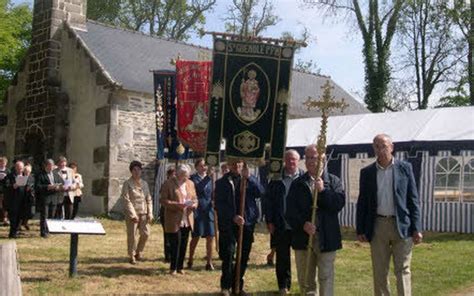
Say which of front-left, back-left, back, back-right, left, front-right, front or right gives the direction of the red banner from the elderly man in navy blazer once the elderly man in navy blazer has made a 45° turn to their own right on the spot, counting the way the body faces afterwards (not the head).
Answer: right

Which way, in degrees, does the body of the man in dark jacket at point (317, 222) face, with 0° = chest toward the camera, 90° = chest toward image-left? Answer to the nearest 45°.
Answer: approximately 0°

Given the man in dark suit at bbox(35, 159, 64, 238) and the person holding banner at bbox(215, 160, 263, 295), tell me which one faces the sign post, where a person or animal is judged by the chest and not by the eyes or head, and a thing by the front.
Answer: the man in dark suit

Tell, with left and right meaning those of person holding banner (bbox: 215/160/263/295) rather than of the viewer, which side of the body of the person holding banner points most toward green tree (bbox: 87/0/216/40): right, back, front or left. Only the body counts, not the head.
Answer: back

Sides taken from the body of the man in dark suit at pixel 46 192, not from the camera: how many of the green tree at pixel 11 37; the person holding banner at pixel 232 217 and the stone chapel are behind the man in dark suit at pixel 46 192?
2

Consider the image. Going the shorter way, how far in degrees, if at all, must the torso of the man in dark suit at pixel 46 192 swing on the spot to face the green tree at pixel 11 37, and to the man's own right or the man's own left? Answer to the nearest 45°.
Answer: approximately 180°

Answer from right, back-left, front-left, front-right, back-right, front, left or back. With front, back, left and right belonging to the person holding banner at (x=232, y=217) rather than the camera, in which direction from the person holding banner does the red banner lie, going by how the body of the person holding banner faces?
back

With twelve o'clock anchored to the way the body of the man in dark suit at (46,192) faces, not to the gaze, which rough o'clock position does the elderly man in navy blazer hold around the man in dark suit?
The elderly man in navy blazer is roughly at 11 o'clock from the man in dark suit.
